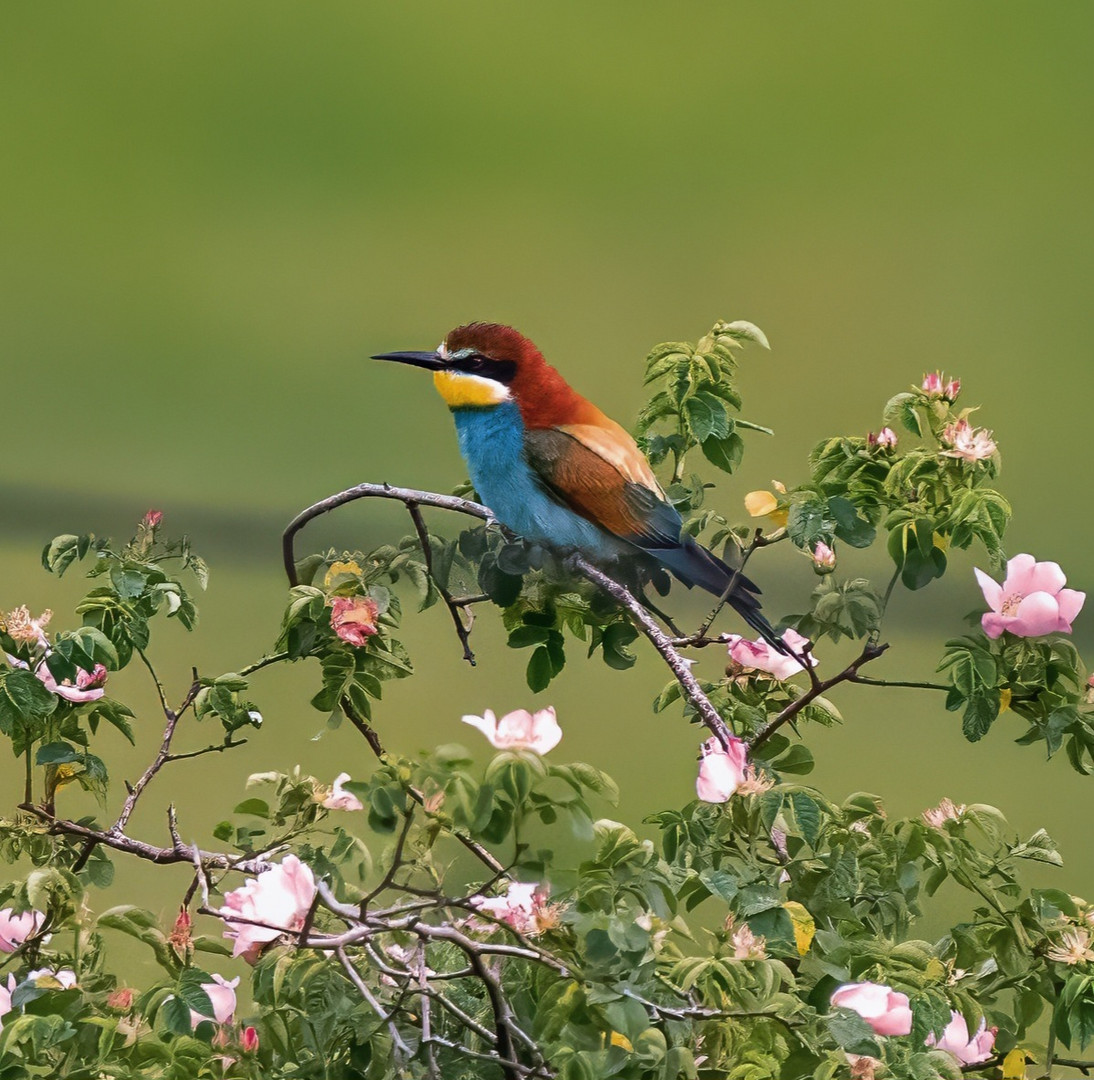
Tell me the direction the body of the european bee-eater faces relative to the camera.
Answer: to the viewer's left
